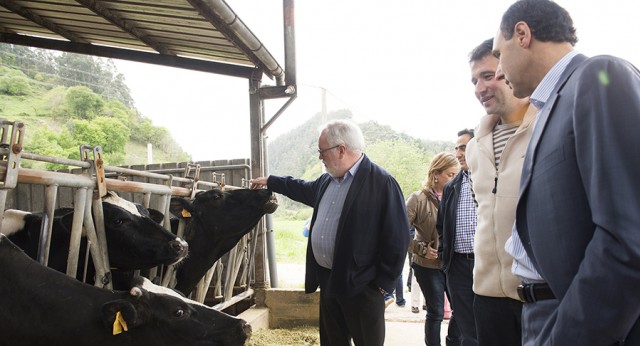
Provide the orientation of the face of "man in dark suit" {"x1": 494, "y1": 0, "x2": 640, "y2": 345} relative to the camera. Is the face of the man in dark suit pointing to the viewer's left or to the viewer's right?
to the viewer's left

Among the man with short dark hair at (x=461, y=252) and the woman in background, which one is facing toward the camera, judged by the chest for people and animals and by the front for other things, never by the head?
the man with short dark hair

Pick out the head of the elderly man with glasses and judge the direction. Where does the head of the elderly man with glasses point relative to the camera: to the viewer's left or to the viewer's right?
to the viewer's left

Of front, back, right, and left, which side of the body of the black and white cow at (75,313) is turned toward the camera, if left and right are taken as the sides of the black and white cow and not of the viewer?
right

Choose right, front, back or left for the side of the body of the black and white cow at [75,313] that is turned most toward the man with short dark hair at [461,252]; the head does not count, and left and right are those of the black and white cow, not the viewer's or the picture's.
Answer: front

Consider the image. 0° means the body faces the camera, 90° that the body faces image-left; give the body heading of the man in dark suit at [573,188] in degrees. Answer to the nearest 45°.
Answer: approximately 90°

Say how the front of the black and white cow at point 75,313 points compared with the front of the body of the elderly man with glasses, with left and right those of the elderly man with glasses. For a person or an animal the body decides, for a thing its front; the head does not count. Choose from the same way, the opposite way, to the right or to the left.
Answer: the opposite way

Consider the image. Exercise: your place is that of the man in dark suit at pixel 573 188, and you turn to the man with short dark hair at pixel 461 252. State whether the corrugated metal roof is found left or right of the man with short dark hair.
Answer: left

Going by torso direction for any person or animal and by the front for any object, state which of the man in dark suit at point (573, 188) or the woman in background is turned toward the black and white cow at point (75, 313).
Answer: the man in dark suit

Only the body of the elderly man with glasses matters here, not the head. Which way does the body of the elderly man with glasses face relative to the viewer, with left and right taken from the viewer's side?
facing the viewer and to the left of the viewer
